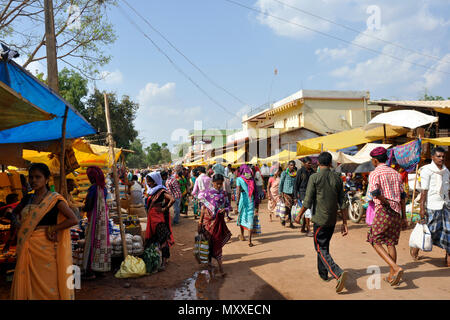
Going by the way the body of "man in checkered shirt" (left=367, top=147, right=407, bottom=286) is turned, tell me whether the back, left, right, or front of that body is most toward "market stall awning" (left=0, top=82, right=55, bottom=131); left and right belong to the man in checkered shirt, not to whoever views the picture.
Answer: left

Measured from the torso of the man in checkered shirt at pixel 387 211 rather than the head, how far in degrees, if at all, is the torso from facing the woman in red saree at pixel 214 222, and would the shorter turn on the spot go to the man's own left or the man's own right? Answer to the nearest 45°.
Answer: approximately 45° to the man's own left

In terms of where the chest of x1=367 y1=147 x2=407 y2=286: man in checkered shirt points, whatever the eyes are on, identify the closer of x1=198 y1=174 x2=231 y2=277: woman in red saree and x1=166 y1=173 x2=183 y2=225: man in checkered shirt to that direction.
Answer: the man in checkered shirt

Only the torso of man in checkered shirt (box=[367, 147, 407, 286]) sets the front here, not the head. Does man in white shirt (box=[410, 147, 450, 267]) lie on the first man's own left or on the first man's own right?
on the first man's own right

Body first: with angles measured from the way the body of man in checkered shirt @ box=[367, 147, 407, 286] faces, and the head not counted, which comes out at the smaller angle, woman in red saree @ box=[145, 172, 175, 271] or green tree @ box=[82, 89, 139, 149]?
the green tree

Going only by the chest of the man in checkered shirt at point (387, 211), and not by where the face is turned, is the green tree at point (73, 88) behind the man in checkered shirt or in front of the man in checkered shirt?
in front

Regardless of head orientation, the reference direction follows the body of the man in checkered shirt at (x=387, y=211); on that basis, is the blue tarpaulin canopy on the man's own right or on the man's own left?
on the man's own left

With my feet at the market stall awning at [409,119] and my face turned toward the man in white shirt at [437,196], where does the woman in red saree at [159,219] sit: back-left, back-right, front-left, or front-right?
front-right

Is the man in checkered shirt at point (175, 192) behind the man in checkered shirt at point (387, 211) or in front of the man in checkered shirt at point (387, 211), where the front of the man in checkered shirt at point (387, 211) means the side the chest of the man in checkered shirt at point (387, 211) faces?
in front

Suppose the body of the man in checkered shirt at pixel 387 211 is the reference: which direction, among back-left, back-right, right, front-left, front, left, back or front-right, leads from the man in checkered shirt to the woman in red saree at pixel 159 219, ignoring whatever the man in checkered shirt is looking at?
front-left

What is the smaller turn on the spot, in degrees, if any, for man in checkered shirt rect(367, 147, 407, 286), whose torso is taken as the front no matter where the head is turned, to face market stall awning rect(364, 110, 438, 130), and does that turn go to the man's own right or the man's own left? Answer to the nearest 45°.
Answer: approximately 45° to the man's own right

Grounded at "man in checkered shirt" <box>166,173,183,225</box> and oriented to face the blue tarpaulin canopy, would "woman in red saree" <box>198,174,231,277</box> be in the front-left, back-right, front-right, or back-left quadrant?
front-left

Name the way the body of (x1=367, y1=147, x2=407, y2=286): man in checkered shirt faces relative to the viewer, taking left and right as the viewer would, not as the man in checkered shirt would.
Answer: facing away from the viewer and to the left of the viewer
